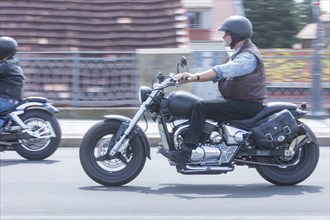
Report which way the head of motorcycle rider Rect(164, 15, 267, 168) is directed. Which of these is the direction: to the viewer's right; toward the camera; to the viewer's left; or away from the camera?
to the viewer's left

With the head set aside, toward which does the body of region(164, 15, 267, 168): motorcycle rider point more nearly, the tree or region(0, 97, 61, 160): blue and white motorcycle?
the blue and white motorcycle

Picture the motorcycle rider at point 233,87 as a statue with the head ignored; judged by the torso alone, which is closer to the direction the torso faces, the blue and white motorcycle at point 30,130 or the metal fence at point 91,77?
the blue and white motorcycle

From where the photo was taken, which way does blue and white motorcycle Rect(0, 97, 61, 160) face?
to the viewer's left

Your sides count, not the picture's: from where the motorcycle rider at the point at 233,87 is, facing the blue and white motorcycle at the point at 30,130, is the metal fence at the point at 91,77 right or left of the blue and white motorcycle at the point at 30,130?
right

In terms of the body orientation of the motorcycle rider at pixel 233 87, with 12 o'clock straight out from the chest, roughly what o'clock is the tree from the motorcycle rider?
The tree is roughly at 3 o'clock from the motorcycle rider.

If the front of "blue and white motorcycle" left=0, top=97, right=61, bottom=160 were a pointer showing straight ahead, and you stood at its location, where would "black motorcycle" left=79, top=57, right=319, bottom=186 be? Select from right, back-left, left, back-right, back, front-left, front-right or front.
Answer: back-left

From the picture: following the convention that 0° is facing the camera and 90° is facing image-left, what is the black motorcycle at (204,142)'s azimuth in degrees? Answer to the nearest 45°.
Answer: approximately 90°

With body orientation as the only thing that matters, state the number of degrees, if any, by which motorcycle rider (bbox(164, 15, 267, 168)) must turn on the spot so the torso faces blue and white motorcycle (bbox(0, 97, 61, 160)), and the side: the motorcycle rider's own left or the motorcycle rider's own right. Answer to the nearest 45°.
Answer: approximately 45° to the motorcycle rider's own right

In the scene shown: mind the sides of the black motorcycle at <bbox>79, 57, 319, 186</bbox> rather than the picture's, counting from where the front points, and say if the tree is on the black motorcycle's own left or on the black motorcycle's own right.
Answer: on the black motorcycle's own right

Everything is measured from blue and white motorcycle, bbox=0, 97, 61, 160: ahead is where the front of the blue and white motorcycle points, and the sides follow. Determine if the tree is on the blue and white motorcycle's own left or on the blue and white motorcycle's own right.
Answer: on the blue and white motorcycle's own right

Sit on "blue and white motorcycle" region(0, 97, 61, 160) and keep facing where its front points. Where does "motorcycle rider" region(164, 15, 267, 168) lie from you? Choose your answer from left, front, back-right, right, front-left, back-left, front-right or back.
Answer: back-left

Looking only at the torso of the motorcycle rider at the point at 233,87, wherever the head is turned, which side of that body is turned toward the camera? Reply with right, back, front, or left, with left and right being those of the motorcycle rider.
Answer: left
